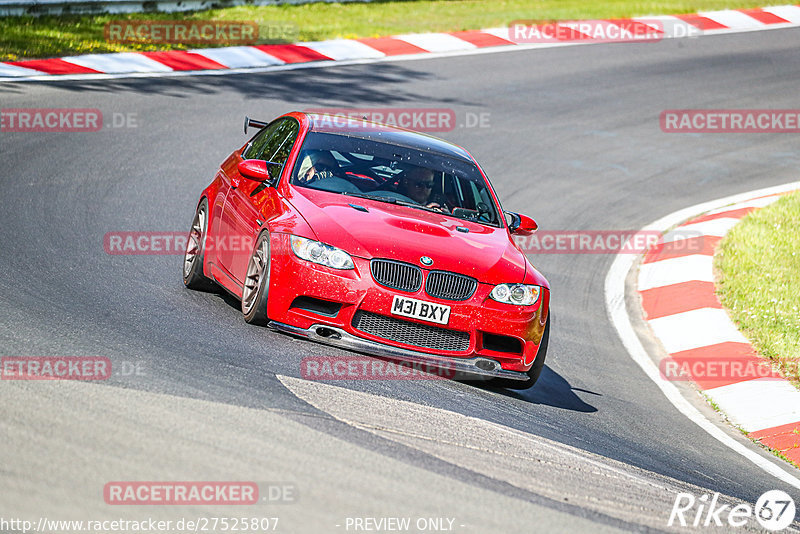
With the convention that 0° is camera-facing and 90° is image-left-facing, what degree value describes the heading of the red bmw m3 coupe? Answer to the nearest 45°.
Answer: approximately 315°

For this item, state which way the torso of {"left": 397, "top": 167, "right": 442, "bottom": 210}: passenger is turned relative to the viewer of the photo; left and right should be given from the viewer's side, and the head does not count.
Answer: facing the viewer and to the right of the viewer

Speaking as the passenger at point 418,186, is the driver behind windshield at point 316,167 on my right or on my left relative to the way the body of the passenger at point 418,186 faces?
on my right

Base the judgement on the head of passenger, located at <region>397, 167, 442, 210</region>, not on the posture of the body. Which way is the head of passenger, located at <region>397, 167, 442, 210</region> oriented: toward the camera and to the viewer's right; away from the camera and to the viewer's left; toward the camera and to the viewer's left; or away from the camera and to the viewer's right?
toward the camera and to the viewer's right
